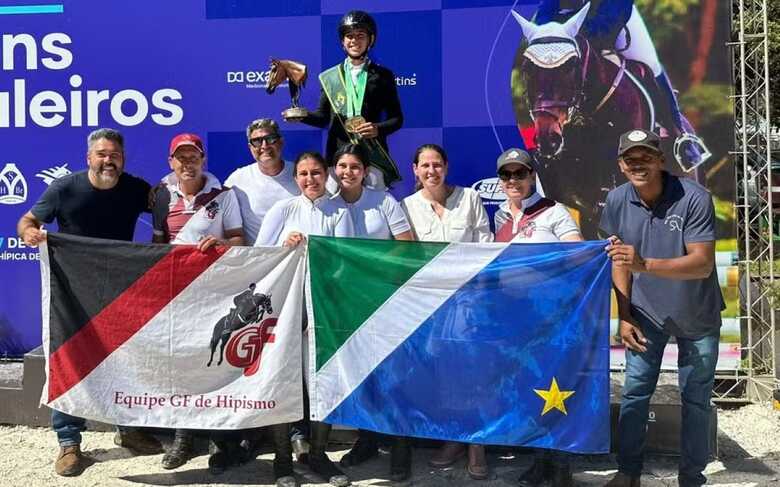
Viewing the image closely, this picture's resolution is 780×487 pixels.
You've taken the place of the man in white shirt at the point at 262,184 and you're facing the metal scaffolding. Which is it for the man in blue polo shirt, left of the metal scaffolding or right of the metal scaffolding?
right

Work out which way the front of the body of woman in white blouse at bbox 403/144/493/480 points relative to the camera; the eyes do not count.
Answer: toward the camera

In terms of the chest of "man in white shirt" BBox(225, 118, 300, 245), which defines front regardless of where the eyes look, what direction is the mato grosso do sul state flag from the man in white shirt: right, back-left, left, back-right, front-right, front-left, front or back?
front-left

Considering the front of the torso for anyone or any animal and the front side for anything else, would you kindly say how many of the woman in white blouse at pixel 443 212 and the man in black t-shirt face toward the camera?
2

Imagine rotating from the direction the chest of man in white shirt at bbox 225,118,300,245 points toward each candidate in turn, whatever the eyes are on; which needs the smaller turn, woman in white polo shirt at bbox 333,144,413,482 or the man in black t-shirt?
the woman in white polo shirt

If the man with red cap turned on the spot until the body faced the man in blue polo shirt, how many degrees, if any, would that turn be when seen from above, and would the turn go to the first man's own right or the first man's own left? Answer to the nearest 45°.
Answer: approximately 45° to the first man's own left

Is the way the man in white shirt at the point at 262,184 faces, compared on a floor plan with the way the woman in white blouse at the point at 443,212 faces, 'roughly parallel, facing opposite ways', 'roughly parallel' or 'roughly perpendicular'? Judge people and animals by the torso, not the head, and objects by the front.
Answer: roughly parallel

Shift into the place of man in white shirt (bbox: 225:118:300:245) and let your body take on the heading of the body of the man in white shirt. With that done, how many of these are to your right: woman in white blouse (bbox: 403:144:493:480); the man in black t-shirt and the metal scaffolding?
1

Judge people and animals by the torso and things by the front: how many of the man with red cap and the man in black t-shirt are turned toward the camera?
2

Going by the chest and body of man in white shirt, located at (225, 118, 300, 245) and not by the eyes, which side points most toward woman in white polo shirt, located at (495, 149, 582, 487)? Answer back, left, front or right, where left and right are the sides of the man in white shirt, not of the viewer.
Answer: left

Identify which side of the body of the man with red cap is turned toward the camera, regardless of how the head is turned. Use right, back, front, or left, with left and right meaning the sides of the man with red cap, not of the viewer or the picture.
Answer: front

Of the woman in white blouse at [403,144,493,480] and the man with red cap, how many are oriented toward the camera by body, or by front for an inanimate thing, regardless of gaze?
2

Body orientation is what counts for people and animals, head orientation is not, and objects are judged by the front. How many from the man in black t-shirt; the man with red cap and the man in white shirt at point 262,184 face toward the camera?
3

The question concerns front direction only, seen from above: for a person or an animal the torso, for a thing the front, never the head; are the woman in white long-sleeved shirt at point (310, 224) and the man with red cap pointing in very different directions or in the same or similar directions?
same or similar directions

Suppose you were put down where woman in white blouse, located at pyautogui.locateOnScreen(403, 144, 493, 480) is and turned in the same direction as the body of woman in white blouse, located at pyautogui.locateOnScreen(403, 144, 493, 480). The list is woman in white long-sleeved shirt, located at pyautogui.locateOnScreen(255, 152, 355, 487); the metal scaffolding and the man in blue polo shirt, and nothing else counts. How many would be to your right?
1

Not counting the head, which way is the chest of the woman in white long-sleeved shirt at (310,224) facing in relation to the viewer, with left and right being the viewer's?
facing the viewer

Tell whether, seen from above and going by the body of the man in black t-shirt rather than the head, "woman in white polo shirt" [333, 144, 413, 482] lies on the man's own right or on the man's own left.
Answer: on the man's own left

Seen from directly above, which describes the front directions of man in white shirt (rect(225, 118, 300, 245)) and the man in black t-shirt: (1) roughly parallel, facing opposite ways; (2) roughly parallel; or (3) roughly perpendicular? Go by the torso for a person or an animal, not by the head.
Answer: roughly parallel
